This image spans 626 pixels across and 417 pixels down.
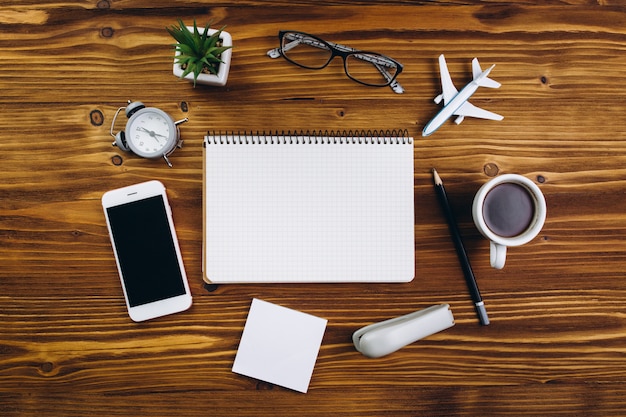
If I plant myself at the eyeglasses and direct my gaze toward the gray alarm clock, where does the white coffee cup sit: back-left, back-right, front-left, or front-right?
back-left

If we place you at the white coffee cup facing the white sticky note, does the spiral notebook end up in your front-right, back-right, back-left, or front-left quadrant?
front-right

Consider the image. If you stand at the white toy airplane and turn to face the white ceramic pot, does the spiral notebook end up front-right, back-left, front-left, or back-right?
front-left

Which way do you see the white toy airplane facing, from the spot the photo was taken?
facing the viewer and to the left of the viewer
